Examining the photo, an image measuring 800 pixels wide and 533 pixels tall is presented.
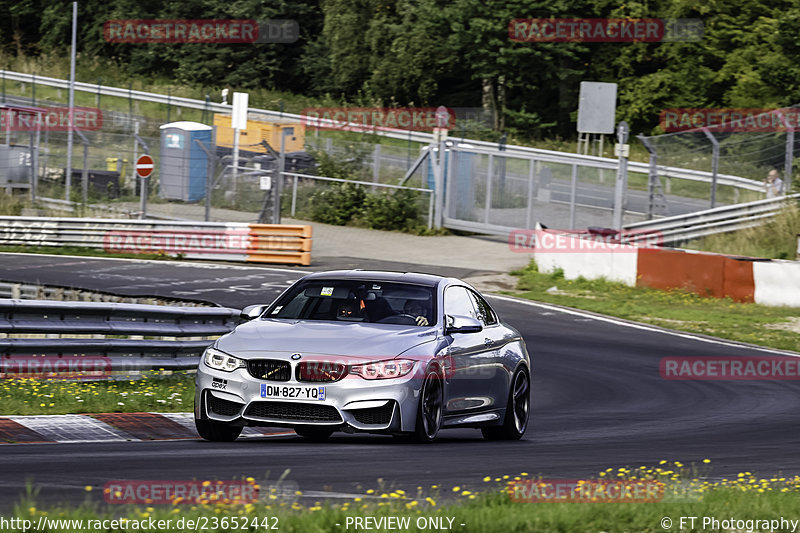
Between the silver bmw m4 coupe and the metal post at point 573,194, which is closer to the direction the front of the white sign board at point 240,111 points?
the silver bmw m4 coupe

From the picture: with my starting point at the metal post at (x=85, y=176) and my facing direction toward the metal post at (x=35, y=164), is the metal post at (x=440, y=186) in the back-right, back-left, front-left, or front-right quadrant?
back-right

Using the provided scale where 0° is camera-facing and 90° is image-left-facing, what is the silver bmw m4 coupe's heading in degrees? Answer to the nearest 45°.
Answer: approximately 45°

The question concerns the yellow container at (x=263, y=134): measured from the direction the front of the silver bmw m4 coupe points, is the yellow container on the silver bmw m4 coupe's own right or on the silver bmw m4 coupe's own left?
on the silver bmw m4 coupe's own right

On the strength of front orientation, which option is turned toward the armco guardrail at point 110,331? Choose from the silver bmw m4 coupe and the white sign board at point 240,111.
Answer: the white sign board

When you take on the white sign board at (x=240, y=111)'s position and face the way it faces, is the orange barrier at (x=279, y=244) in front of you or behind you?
in front

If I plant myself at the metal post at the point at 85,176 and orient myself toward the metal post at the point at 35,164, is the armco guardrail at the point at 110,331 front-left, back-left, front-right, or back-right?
back-left

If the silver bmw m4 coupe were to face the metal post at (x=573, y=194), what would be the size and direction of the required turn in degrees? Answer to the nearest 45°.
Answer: approximately 135° to its right

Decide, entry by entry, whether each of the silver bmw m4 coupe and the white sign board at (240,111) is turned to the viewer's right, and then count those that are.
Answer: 0

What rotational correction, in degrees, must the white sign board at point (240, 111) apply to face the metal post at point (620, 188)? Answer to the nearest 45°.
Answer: approximately 45° to its left

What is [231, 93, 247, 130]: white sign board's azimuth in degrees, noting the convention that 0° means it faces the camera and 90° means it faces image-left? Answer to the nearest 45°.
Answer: approximately 0°

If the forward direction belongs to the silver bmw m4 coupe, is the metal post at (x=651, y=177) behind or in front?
behind

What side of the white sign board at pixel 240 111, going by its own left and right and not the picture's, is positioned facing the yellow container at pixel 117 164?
right

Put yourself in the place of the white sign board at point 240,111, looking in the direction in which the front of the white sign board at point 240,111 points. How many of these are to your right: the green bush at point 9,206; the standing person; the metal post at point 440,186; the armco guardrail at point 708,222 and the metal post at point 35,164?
2

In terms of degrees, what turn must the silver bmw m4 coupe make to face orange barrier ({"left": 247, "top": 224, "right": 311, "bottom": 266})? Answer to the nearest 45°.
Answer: approximately 135° to its right

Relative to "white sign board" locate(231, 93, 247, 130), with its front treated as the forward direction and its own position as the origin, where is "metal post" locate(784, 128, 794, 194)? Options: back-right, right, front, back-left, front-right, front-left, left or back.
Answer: front-left
